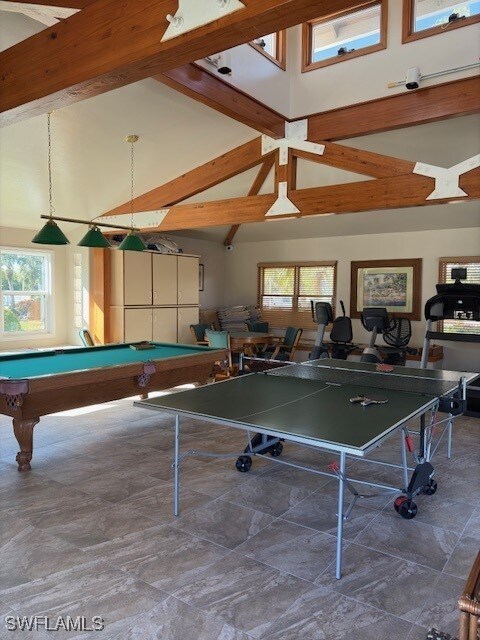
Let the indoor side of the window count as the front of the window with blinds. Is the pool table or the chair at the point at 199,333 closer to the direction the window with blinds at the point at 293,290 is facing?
the pool table

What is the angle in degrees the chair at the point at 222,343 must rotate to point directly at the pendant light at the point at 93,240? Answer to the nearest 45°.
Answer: approximately 180°

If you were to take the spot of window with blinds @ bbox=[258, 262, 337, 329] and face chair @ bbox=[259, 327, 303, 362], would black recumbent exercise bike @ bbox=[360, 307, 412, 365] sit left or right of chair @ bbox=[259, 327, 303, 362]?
left

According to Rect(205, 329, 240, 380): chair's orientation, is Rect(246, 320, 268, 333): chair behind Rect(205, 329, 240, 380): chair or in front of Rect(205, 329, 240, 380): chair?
in front

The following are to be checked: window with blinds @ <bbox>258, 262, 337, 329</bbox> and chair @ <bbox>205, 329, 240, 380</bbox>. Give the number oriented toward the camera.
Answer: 1

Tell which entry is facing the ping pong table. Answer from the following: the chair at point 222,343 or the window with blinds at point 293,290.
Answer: the window with blinds

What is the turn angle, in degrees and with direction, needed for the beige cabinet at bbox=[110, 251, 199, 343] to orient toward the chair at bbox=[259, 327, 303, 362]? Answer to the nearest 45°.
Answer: approximately 45° to its left

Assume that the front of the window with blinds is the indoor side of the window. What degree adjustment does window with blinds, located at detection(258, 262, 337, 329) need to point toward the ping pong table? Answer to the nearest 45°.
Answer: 0° — it already faces it

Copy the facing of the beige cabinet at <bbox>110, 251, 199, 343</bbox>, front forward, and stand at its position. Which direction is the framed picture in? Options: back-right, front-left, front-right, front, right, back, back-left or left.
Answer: front-left

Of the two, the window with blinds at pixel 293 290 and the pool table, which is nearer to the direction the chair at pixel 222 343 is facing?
the window with blinds

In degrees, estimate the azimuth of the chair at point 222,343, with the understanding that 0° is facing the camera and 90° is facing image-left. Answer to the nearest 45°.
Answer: approximately 225°

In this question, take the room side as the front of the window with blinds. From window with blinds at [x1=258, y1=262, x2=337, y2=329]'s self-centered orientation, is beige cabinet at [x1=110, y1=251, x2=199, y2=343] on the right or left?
on its right

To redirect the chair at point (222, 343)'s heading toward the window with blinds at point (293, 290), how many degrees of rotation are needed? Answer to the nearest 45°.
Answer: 0° — it already faces it

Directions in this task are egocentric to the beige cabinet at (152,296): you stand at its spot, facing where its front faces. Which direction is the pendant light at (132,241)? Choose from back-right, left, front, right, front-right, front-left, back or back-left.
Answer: front-right
